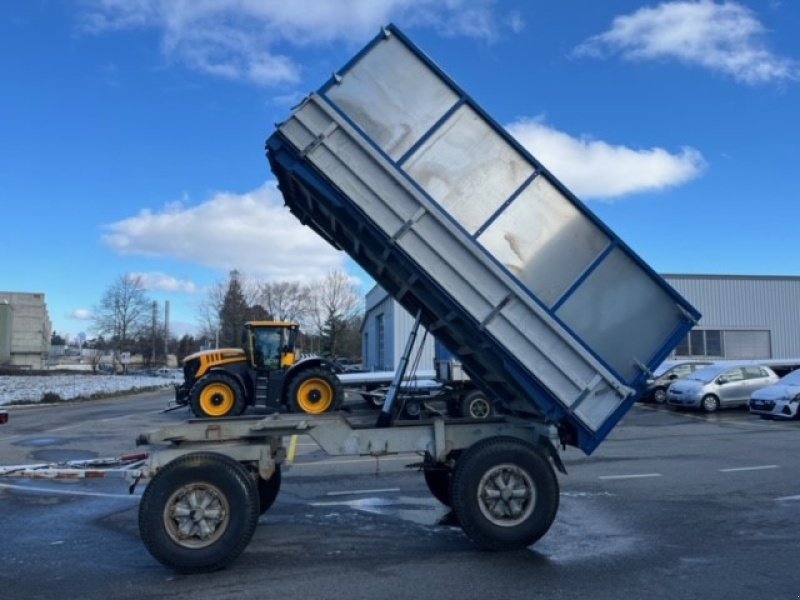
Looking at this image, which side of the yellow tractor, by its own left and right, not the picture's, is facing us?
left

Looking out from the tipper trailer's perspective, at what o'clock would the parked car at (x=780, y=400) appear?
The parked car is roughly at 4 o'clock from the tipper trailer.

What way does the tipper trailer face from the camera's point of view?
to the viewer's left

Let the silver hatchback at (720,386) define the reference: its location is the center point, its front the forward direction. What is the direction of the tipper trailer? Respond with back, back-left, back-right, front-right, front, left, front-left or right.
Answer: front-left

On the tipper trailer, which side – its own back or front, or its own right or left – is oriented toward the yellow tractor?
right

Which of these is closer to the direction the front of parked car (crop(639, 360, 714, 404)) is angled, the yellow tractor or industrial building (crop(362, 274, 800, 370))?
the yellow tractor
